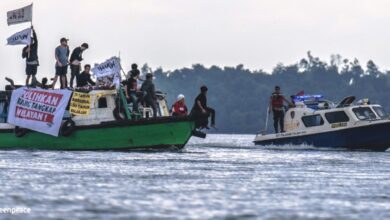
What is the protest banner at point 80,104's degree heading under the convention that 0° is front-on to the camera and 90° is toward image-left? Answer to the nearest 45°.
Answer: approximately 0°

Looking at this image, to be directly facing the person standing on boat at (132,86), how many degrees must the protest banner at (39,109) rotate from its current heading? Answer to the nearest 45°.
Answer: approximately 45° to its left

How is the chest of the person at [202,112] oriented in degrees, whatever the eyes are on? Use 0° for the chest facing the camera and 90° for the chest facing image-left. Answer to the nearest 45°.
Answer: approximately 270°

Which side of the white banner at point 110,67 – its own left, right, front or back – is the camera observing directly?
front

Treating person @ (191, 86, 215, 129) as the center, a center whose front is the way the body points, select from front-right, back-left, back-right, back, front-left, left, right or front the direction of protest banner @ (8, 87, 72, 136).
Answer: back

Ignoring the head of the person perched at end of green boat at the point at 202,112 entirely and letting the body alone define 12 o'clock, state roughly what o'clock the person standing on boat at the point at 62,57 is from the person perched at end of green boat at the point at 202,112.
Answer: the person standing on boat at the point at 62,57 is roughly at 6 o'clock from the person perched at end of green boat at the point at 202,112.

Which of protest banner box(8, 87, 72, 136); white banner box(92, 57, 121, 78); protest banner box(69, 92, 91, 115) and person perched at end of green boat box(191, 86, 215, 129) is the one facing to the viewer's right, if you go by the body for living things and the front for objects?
the person perched at end of green boat

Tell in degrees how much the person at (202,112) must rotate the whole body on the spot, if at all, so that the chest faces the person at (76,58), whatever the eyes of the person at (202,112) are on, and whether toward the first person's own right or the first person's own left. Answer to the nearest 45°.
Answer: approximately 180°
